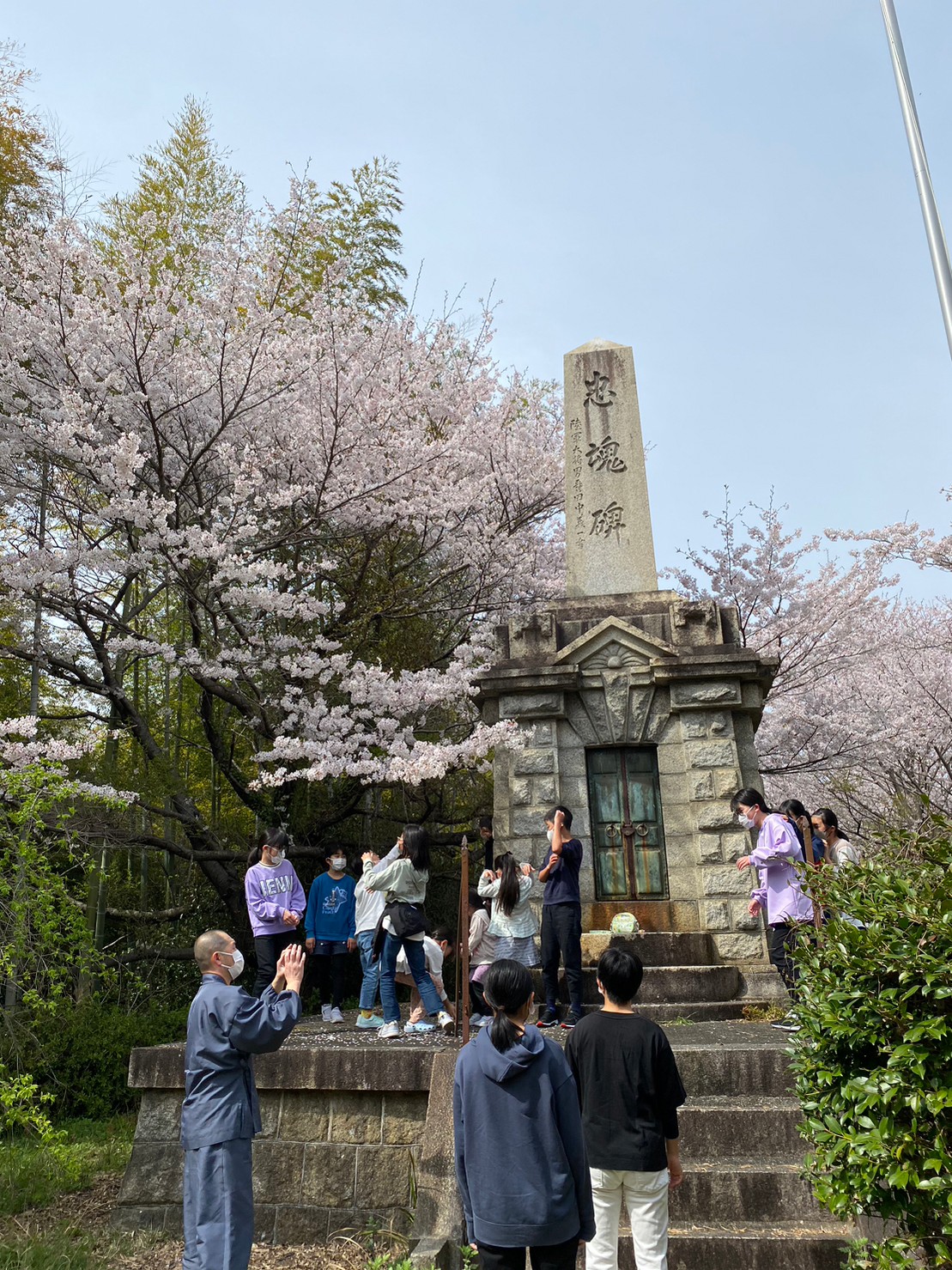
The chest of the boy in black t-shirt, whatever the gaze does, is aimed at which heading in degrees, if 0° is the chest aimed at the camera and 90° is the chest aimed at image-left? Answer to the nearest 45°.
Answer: approximately 180°

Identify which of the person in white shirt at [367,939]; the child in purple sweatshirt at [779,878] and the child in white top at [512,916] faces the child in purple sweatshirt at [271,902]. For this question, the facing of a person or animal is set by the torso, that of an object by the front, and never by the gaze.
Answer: the child in purple sweatshirt at [779,878]

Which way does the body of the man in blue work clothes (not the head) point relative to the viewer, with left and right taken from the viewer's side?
facing to the right of the viewer

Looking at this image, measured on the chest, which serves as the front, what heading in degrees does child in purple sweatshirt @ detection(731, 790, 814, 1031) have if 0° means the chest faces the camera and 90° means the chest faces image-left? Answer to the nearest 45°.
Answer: approximately 90°

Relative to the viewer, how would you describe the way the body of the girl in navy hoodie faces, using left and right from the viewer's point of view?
facing away from the viewer

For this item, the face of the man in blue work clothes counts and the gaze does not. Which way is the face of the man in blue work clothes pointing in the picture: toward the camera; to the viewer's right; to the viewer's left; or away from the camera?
to the viewer's right
